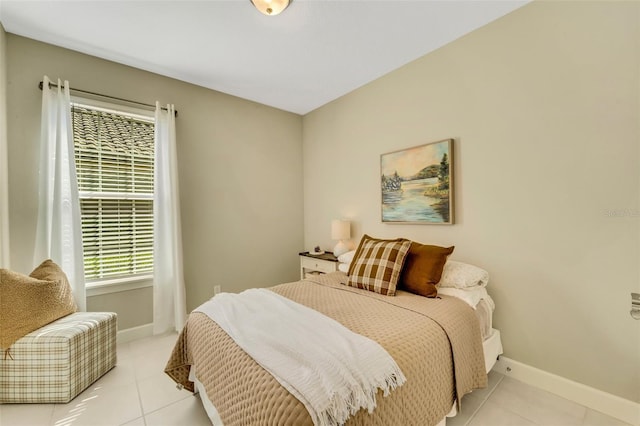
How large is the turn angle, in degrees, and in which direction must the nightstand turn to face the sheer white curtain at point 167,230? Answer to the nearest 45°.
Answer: approximately 45° to its right

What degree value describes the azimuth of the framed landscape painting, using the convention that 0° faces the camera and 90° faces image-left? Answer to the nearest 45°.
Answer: approximately 45°

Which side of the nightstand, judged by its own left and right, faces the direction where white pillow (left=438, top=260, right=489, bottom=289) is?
left

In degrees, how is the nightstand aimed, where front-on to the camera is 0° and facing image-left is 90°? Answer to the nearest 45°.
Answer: approximately 45°

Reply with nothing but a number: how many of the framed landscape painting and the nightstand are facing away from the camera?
0

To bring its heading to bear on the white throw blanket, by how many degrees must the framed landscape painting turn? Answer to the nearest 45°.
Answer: approximately 45° to its left

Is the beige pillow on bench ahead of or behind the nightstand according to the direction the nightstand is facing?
ahead

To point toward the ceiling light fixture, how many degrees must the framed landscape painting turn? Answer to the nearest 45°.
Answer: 0° — it already faces it
